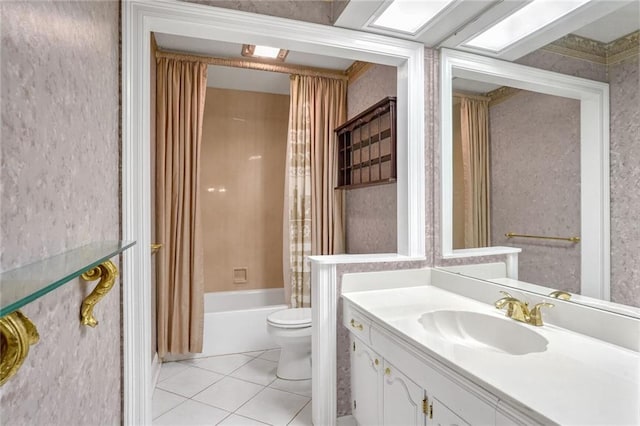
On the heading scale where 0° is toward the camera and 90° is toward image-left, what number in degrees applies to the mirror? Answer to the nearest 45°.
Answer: approximately 45°

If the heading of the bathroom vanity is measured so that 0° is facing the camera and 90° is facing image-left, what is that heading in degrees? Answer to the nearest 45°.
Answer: approximately 45°

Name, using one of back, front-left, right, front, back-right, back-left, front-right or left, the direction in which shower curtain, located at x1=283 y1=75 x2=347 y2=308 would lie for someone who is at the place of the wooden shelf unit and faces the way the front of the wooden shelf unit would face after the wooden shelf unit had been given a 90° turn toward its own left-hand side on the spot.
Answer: back
